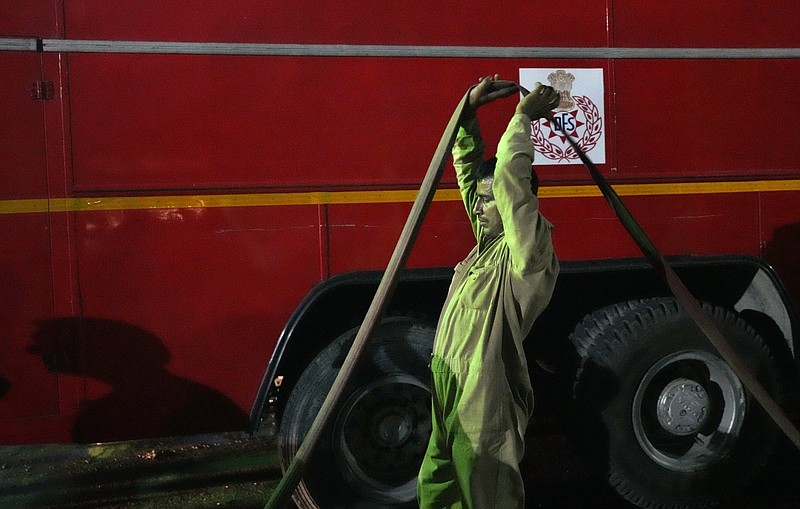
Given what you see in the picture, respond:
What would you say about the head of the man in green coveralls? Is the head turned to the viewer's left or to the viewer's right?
to the viewer's left

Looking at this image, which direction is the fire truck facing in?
to the viewer's left

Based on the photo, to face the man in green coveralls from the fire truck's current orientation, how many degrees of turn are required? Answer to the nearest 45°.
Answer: approximately 135° to its left
